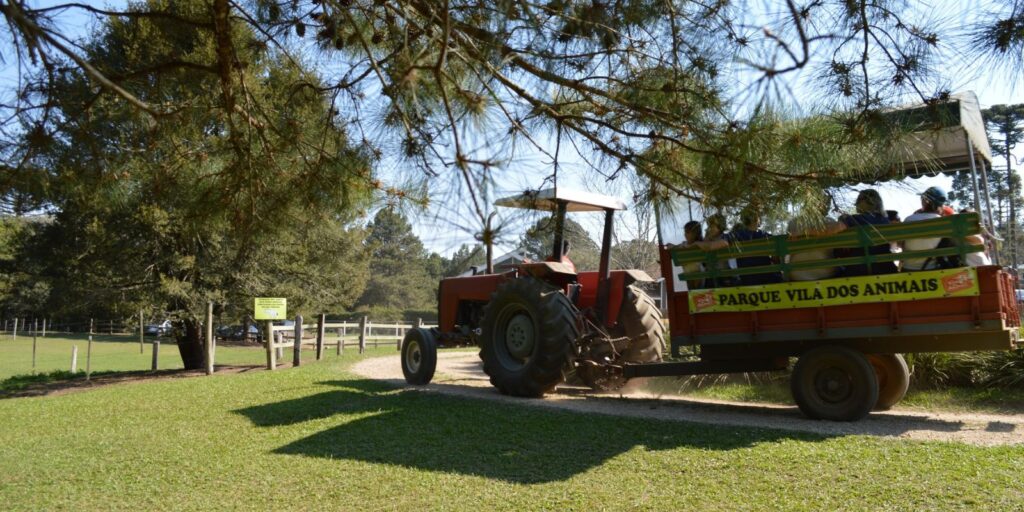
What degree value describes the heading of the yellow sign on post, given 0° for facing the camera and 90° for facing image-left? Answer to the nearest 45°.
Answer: approximately 0°

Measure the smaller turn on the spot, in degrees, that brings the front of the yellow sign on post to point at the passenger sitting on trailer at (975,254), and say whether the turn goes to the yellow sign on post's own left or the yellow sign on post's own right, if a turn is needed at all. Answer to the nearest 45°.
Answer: approximately 45° to the yellow sign on post's own left

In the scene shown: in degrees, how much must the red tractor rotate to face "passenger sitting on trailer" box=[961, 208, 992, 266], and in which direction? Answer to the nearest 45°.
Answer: approximately 180°

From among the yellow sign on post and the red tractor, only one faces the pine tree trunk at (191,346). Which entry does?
the red tractor

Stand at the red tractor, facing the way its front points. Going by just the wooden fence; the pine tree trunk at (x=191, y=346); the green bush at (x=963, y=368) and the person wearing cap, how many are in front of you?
2

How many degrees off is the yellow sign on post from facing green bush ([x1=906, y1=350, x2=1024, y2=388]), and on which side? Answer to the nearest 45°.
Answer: approximately 45° to its left

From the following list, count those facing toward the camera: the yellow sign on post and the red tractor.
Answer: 1

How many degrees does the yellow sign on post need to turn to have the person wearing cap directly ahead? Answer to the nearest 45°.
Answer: approximately 45° to its left

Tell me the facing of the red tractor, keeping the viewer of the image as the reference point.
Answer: facing away from the viewer and to the left of the viewer
